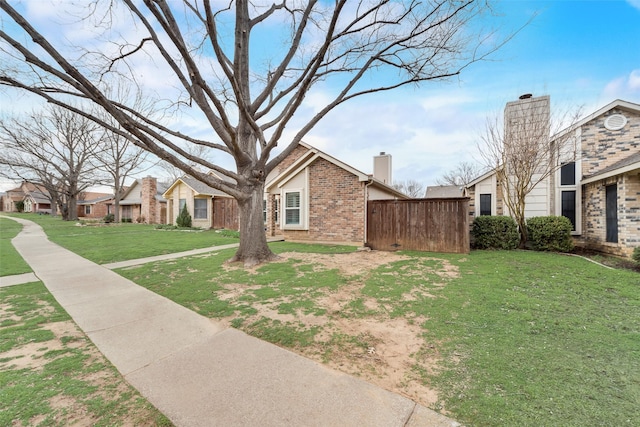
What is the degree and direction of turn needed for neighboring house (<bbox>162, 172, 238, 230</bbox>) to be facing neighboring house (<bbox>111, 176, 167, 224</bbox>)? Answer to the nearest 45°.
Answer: approximately 90° to its right

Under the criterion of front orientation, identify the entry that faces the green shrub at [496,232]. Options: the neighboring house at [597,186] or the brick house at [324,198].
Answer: the neighboring house

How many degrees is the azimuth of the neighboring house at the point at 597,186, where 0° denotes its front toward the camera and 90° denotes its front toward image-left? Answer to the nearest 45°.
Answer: approximately 45°

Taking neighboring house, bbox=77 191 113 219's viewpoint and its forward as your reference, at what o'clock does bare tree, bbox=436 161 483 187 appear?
The bare tree is roughly at 9 o'clock from the neighboring house.

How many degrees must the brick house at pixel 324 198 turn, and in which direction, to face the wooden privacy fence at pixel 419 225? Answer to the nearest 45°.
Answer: approximately 90° to its left

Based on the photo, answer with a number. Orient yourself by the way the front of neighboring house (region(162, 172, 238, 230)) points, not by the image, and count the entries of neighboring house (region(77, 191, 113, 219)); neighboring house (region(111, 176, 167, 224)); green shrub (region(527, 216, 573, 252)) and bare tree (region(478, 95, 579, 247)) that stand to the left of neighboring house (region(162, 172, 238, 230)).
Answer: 2

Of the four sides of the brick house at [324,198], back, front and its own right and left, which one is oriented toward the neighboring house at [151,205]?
right

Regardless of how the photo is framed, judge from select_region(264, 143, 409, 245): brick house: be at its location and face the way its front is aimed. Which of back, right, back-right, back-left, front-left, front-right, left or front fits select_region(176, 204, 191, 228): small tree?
right

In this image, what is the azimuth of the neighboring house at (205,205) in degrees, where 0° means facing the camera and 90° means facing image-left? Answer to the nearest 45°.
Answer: approximately 45°

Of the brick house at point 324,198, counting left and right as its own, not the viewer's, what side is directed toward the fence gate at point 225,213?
right

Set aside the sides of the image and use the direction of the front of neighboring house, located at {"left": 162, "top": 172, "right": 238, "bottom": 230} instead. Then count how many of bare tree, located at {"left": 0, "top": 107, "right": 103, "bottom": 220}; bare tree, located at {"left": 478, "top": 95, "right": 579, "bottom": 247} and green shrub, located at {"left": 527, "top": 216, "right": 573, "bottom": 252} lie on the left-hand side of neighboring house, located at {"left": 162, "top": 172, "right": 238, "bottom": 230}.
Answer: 2

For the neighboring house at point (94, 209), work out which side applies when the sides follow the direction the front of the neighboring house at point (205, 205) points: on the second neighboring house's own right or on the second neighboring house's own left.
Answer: on the second neighboring house's own right

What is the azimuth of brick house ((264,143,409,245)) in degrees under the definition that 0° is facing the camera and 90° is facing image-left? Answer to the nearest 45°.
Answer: approximately 45°
